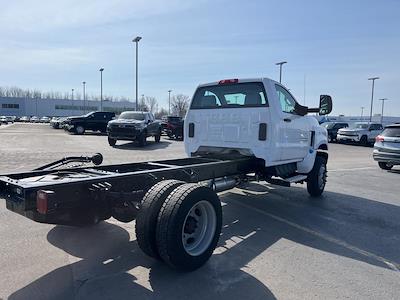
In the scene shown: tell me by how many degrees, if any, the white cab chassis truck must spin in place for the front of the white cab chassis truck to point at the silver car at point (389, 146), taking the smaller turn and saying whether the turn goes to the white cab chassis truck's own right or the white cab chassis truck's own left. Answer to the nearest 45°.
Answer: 0° — it already faces it

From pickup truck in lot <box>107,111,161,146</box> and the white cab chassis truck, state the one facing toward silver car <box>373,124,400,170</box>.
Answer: the white cab chassis truck

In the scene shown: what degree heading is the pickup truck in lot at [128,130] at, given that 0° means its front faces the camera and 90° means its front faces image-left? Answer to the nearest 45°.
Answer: approximately 45°

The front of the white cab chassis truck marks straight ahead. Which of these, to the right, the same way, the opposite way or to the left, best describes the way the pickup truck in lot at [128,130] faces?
the opposite way

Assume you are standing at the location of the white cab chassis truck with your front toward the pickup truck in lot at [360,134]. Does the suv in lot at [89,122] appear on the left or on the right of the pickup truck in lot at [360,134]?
left
